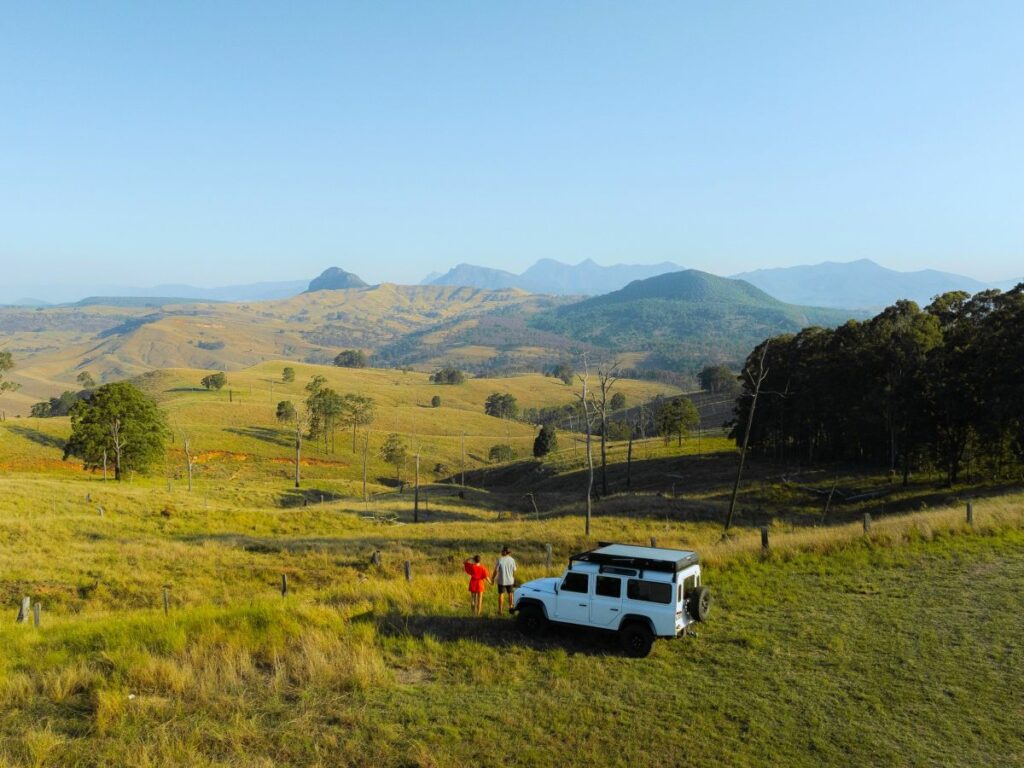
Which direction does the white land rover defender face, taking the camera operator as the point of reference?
facing away from the viewer and to the left of the viewer

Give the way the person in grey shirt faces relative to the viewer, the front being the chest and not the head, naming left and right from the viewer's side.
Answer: facing away from the viewer
